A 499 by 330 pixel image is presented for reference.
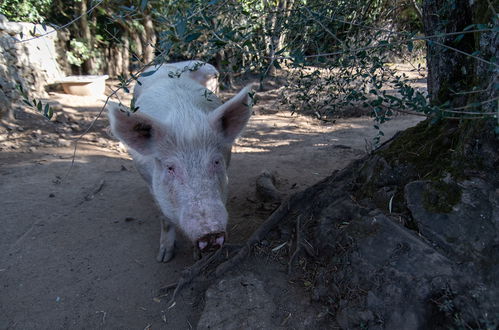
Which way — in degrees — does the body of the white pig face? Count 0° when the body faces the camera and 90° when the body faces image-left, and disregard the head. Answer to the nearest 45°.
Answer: approximately 0°

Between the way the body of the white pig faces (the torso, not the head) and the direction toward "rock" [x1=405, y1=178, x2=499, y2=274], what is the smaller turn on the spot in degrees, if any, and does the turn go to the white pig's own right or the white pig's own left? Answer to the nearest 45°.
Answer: approximately 45° to the white pig's own left

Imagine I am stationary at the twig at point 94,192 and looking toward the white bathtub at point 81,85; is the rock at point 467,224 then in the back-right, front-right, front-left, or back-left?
back-right

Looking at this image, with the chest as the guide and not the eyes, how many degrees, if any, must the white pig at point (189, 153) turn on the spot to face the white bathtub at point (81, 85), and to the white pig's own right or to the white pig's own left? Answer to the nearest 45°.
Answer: approximately 180°

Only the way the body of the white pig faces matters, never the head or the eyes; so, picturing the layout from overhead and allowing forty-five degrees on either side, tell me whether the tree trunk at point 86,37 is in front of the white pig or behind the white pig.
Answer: behind

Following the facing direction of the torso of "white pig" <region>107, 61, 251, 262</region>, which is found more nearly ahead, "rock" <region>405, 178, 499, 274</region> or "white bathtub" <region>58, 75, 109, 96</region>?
the rock
